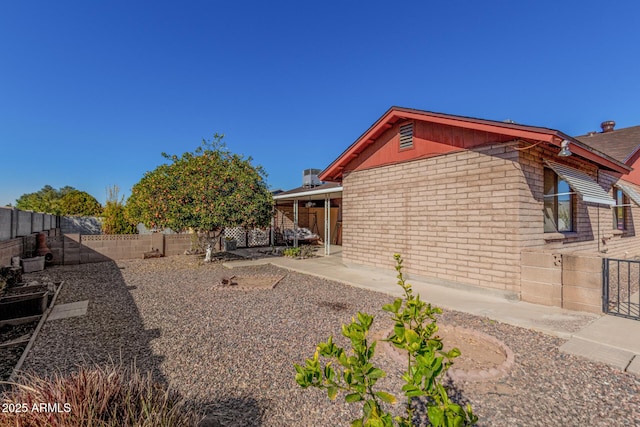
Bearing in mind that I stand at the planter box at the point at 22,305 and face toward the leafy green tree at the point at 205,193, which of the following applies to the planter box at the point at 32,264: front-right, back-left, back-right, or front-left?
front-left

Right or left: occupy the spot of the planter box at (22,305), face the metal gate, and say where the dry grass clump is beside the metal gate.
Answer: right

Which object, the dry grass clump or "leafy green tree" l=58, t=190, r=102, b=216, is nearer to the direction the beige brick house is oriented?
the dry grass clump

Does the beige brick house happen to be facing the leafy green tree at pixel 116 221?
no
